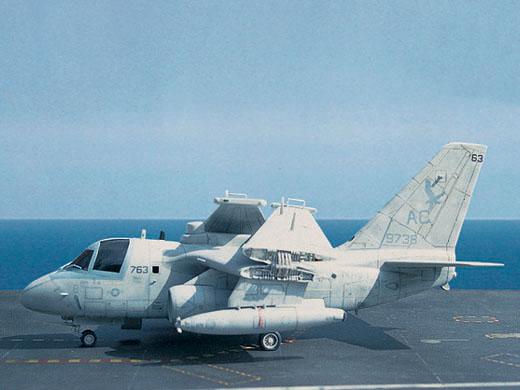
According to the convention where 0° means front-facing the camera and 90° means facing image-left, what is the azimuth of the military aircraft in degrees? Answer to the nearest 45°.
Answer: approximately 90°
